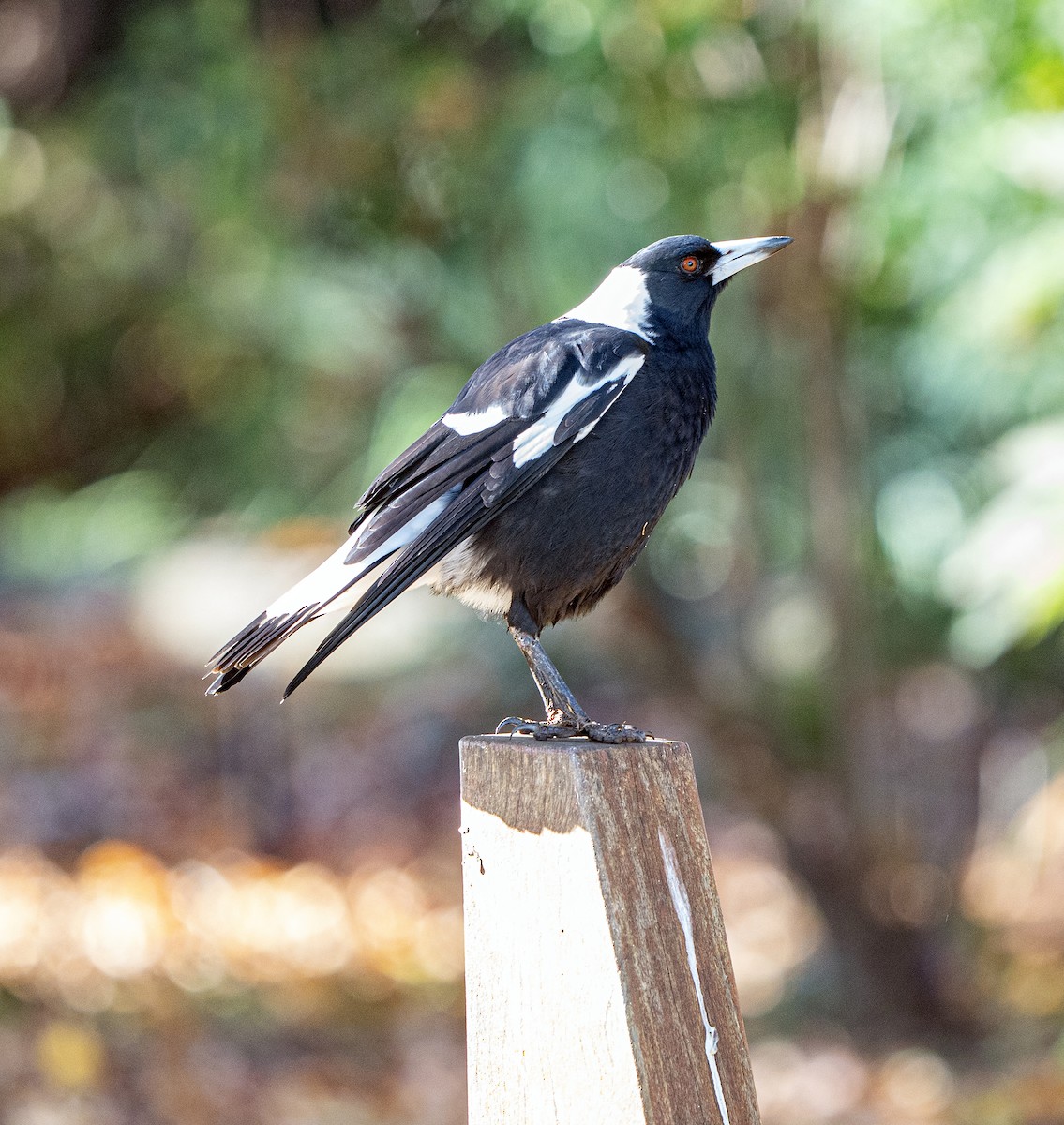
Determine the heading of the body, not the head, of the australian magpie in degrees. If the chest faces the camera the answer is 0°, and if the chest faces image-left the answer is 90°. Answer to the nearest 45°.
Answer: approximately 270°
